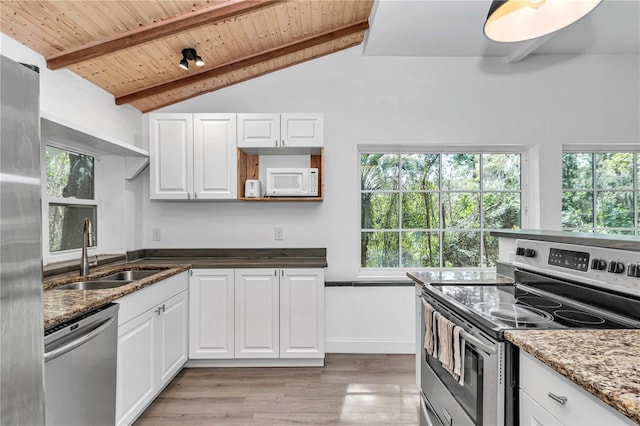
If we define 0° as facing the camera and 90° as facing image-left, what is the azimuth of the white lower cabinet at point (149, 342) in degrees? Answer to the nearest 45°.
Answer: approximately 315°

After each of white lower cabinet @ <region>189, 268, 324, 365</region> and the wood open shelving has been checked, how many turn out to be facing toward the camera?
2

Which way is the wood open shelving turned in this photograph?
toward the camera

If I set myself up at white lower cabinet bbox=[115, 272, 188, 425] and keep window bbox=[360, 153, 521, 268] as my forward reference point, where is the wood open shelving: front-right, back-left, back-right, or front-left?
front-left

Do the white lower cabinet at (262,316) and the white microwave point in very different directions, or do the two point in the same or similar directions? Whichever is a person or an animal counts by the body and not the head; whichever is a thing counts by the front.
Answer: same or similar directions

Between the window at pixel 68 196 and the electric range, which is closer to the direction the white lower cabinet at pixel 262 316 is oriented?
the electric range

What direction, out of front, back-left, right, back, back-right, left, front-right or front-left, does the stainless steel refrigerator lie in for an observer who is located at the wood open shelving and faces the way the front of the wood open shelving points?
front

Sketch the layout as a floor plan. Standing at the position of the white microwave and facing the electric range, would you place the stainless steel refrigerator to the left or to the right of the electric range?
right

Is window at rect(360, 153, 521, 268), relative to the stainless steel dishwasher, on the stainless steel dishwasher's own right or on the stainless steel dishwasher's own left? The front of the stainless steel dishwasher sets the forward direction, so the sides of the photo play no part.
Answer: on the stainless steel dishwasher's own left

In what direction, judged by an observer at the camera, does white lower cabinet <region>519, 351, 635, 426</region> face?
facing the viewer and to the left of the viewer

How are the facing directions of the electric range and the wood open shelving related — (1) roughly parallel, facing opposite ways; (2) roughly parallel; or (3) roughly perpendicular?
roughly perpendicular

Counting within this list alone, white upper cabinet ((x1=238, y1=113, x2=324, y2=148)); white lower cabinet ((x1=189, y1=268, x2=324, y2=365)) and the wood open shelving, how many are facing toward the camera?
3

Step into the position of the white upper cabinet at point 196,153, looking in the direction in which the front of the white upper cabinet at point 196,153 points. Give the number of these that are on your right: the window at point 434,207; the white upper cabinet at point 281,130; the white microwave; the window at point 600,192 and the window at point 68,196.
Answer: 1

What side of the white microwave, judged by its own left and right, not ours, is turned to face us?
front

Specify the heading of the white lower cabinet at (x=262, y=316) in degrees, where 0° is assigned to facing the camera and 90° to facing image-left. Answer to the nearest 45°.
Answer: approximately 0°

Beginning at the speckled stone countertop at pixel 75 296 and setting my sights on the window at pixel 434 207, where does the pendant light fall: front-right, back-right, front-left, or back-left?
front-right

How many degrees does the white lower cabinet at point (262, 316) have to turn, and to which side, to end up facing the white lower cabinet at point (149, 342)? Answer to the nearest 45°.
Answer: approximately 45° to its right

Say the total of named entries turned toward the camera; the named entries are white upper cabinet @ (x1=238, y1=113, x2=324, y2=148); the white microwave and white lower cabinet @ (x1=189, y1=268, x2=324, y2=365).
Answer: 3
